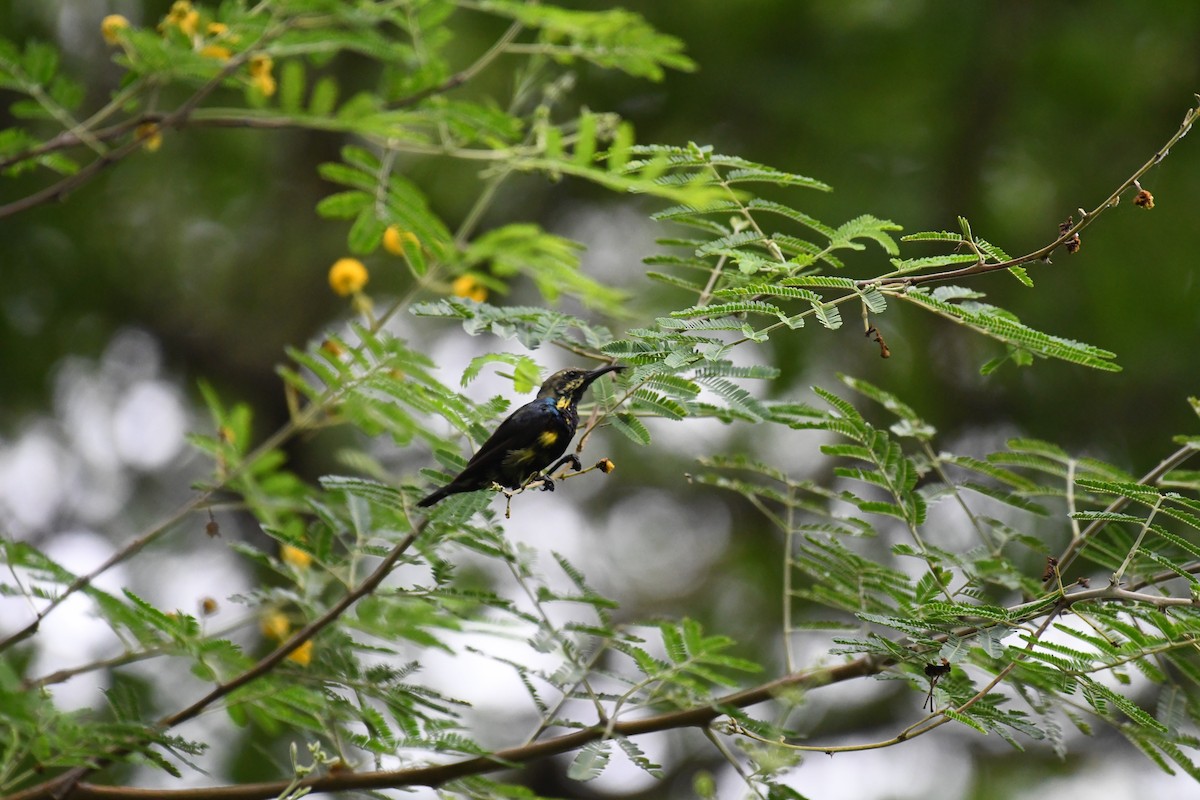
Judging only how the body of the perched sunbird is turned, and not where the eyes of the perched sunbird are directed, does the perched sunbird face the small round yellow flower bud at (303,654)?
no

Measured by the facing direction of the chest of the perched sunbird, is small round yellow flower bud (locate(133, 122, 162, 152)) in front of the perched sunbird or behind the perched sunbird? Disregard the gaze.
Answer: behind

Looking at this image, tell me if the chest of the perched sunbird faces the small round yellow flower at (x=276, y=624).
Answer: no

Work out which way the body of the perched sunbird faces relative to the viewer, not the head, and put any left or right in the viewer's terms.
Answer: facing to the right of the viewer
